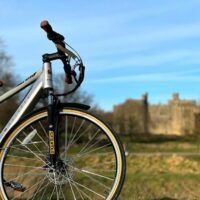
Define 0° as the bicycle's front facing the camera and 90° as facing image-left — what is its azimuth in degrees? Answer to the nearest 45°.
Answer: approximately 270°
